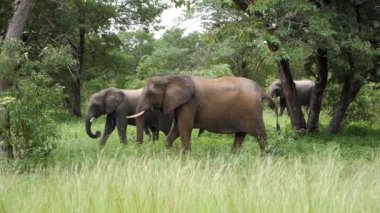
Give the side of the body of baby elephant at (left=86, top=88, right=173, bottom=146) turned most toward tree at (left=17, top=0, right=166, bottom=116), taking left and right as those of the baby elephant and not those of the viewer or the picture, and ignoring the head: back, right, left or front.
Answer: right

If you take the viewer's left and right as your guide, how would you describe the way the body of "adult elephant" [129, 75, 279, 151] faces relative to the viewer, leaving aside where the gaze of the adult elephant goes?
facing to the left of the viewer

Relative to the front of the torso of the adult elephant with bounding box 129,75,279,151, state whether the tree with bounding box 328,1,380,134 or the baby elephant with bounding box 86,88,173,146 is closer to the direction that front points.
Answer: the baby elephant

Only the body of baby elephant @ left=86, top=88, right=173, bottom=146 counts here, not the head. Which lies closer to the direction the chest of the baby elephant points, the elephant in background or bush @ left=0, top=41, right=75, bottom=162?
the bush

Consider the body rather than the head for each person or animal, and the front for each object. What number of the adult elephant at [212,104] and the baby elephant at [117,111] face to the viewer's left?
2

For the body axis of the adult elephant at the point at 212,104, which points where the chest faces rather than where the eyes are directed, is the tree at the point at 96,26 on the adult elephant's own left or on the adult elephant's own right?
on the adult elephant's own right

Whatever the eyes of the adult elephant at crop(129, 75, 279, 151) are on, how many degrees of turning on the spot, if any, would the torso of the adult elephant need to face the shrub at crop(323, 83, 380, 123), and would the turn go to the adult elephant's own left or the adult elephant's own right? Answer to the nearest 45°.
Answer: approximately 135° to the adult elephant's own right

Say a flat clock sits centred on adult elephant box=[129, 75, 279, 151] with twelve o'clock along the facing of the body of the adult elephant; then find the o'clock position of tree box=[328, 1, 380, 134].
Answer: The tree is roughly at 5 o'clock from the adult elephant.

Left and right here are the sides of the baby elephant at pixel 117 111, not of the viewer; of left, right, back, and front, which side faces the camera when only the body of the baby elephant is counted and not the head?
left
